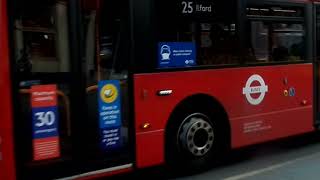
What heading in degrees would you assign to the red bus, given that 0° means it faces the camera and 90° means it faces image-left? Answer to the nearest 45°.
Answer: approximately 45°
